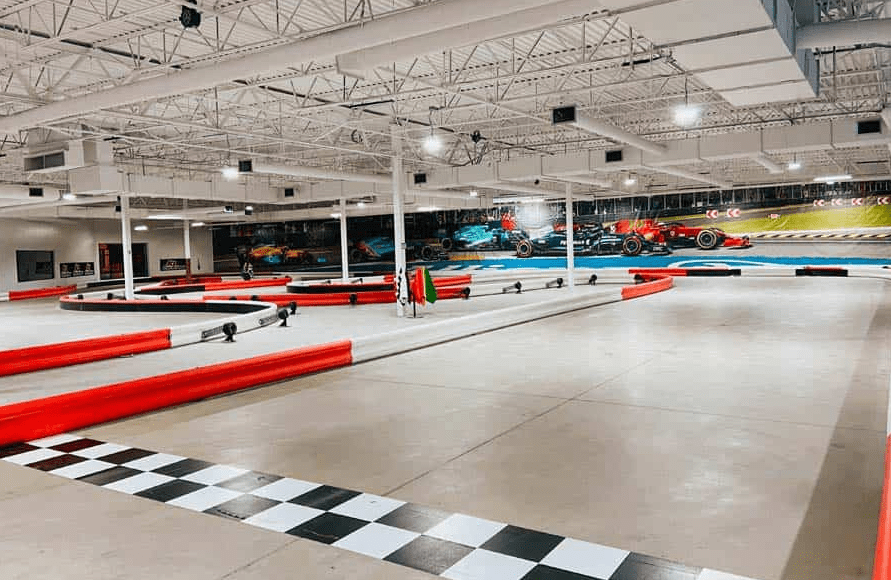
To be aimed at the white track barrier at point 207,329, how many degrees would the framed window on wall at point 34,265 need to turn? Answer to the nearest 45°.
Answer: approximately 45° to its right

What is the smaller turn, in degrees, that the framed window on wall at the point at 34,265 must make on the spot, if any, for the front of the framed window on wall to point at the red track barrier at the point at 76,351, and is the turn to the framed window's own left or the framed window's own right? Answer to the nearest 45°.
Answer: approximately 45° to the framed window's own right

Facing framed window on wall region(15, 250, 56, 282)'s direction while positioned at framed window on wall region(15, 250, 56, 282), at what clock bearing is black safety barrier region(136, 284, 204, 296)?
The black safety barrier is roughly at 1 o'clock from the framed window on wall.

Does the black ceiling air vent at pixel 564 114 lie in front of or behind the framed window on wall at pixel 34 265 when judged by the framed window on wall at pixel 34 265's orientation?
in front

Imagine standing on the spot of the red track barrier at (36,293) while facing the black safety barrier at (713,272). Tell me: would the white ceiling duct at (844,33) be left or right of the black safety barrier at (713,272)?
right

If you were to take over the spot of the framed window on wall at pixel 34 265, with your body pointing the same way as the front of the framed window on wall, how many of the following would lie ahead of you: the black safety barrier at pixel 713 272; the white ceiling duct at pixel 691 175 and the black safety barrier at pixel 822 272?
3

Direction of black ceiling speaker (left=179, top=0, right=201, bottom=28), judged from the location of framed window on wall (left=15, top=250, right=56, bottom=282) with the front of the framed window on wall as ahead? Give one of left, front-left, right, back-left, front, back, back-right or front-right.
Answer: front-right

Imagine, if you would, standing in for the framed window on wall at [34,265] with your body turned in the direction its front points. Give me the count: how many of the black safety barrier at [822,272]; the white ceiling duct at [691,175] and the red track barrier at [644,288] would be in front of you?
3

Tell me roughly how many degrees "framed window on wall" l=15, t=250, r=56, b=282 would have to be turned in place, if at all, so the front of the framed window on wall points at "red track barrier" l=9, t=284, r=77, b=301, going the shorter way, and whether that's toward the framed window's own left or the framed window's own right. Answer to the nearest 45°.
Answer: approximately 45° to the framed window's own right
